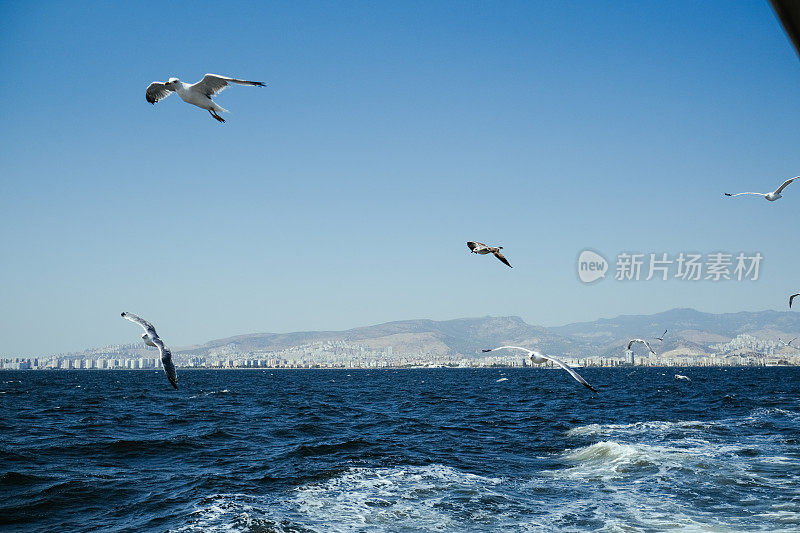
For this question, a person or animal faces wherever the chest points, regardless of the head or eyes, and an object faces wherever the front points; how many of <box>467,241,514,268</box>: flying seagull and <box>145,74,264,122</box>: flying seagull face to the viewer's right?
0

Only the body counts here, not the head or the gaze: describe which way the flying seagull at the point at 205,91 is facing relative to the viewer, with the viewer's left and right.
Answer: facing the viewer and to the left of the viewer

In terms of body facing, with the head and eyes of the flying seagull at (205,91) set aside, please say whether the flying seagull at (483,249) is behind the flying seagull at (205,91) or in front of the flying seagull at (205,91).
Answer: behind

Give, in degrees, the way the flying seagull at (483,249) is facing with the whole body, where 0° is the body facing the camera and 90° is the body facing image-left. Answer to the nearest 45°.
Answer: approximately 45°

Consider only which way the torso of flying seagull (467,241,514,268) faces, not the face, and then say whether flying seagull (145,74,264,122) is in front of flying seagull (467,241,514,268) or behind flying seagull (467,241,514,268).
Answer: in front
